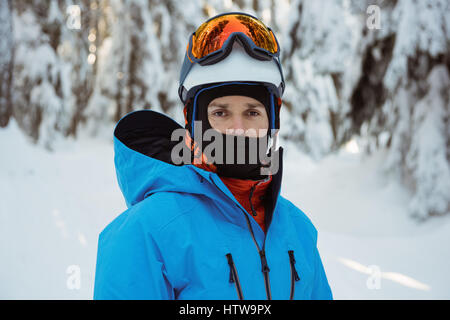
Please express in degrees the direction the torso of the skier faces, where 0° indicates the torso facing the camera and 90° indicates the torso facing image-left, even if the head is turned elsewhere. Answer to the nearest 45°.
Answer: approximately 315°
